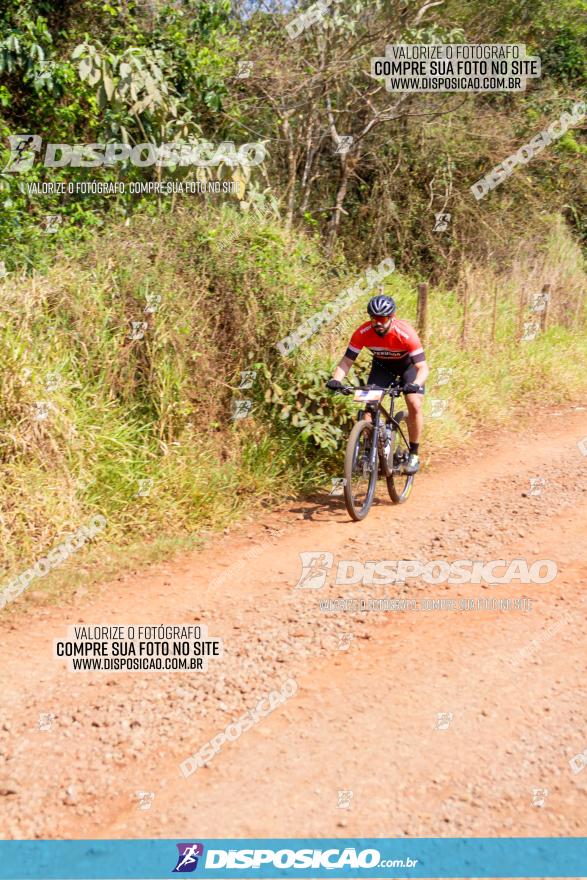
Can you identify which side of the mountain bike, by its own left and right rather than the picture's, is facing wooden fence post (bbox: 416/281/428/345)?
back

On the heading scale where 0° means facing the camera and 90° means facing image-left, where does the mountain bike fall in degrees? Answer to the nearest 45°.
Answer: approximately 0°

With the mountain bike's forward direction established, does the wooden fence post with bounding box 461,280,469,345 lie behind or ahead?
behind
